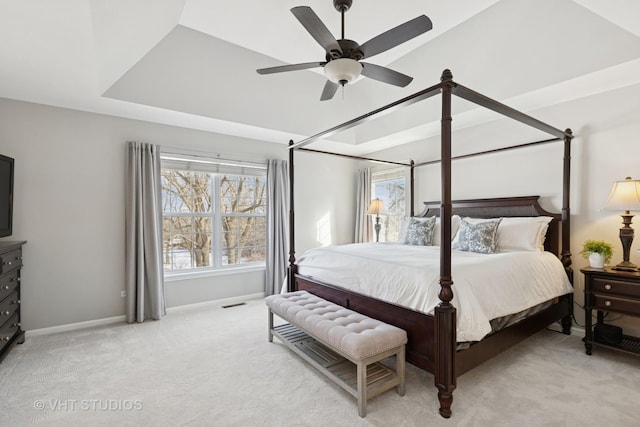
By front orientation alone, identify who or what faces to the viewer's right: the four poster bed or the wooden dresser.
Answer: the wooden dresser

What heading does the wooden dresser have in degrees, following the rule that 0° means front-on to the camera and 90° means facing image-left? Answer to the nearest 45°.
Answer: approximately 270°

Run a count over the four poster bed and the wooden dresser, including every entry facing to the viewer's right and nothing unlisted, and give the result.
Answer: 1

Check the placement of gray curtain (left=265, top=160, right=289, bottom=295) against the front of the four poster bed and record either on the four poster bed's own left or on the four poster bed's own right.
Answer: on the four poster bed's own right

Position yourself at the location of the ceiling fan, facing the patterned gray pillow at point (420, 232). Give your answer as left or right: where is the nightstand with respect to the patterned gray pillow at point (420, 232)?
right

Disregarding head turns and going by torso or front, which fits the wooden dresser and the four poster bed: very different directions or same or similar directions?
very different directions

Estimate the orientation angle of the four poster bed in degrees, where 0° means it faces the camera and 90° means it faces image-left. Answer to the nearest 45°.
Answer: approximately 45°

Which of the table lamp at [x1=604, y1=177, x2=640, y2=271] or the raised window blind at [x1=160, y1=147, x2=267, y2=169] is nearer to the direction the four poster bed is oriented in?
the raised window blind

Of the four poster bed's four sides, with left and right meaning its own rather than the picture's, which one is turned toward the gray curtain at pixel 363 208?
right

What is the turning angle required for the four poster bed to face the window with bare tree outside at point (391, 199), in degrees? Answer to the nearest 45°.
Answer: approximately 135° to its right
